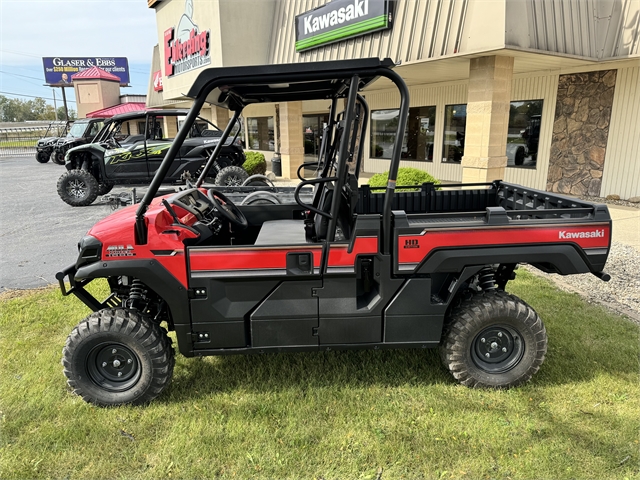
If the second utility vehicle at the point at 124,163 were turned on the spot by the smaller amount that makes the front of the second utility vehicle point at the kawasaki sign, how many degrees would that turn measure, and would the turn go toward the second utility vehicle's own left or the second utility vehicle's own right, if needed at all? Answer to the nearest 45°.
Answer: approximately 180°

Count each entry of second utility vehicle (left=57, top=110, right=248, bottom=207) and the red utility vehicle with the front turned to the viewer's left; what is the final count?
2

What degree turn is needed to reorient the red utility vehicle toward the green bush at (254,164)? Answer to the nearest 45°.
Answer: approximately 90° to its right

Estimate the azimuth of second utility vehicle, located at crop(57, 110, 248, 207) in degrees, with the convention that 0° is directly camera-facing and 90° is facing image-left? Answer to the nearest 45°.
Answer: approximately 90°

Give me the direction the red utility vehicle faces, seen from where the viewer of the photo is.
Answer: facing to the left of the viewer

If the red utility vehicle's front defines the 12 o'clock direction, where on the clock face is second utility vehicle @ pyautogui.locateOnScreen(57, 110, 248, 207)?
The second utility vehicle is roughly at 2 o'clock from the red utility vehicle.

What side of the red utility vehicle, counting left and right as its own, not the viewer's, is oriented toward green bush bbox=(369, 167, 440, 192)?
right

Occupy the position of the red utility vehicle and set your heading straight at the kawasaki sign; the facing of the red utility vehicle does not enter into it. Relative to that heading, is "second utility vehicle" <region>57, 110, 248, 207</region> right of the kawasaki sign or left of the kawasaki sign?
left

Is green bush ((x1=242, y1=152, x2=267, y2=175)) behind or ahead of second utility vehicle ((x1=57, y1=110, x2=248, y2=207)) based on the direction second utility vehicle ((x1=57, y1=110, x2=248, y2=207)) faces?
behind
